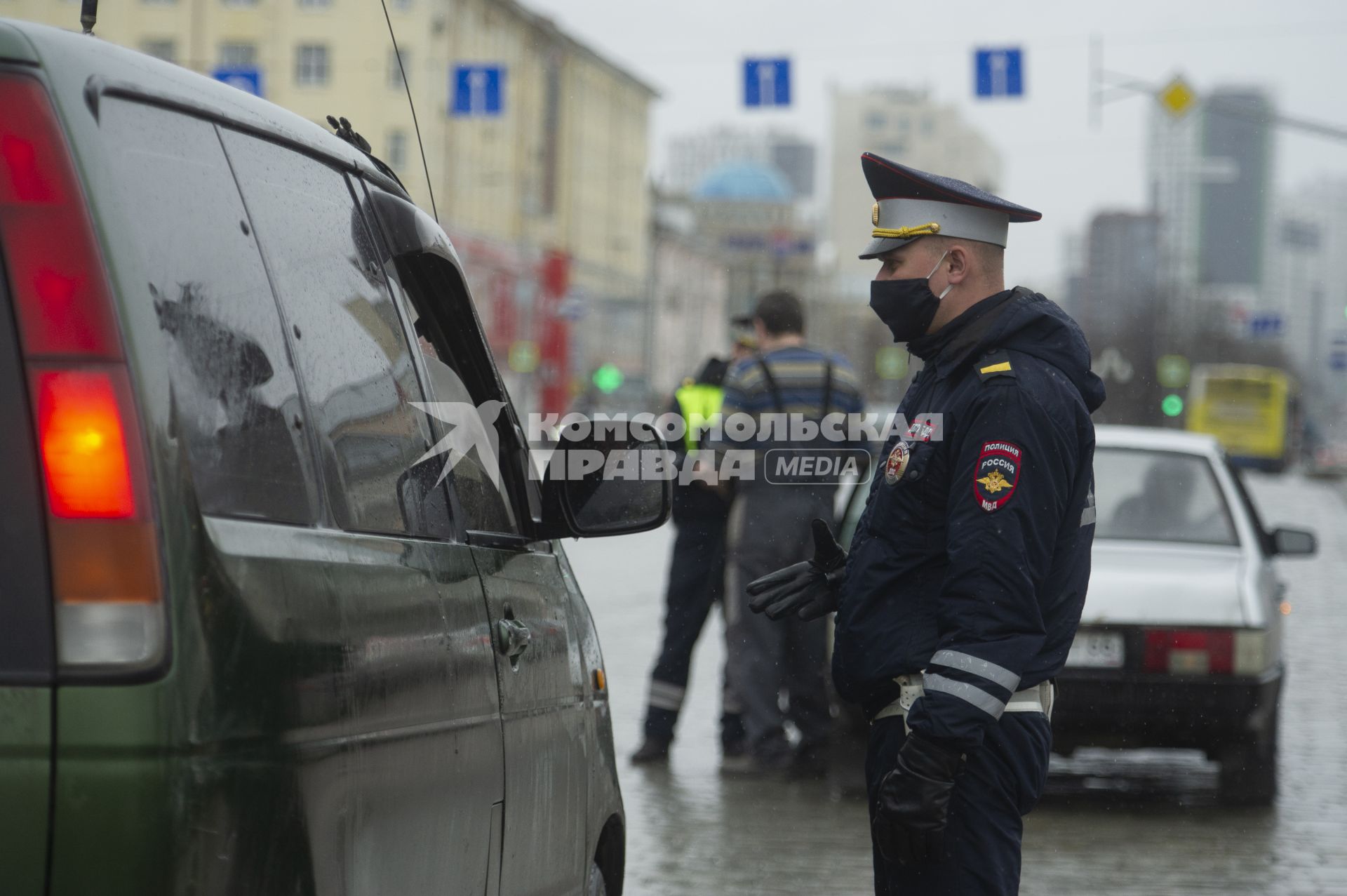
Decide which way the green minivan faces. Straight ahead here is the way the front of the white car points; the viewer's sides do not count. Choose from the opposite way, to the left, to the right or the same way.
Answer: the same way

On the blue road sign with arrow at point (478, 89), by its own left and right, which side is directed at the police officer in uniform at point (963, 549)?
front

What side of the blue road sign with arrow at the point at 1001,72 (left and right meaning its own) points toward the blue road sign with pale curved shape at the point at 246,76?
right

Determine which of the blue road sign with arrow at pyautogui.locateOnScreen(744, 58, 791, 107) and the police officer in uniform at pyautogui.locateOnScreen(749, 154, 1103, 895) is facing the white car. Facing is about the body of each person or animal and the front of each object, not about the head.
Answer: the blue road sign with arrow

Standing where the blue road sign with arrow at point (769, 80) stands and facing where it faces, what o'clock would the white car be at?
The white car is roughly at 12 o'clock from the blue road sign with arrow.

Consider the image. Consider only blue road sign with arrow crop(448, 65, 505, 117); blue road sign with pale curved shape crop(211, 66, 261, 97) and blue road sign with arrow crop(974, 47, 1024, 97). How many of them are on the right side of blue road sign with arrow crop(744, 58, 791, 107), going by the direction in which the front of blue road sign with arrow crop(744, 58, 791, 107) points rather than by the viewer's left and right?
2

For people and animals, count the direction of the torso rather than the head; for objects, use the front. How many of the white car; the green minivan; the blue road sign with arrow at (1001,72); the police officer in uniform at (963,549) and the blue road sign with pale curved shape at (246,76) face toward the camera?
2

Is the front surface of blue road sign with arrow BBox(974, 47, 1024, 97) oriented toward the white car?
yes

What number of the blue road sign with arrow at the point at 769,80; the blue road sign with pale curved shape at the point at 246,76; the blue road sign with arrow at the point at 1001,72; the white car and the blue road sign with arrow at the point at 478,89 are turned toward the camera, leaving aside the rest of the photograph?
4

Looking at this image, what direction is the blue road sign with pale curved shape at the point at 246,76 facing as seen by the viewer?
toward the camera

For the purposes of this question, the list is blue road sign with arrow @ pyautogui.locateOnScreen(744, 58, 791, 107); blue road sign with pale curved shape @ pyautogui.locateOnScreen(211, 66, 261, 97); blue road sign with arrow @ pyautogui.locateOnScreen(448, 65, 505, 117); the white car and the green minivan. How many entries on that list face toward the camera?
3

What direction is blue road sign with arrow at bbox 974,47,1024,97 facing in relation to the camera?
toward the camera

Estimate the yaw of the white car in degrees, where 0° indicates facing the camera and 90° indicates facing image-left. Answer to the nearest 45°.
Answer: approximately 180°

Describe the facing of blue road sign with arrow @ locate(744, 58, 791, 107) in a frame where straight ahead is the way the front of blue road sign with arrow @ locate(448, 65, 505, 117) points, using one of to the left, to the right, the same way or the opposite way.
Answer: the same way

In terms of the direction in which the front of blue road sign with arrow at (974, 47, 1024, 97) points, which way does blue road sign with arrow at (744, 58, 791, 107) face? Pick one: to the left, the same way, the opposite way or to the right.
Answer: the same way

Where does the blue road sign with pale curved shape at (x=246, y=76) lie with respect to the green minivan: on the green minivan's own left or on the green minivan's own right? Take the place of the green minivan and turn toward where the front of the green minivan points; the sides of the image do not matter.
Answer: on the green minivan's own left

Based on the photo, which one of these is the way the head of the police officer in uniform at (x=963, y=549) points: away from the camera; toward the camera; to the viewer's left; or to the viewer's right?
to the viewer's left

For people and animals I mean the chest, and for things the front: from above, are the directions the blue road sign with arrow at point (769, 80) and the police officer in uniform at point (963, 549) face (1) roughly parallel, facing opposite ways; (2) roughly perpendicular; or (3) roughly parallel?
roughly perpendicular

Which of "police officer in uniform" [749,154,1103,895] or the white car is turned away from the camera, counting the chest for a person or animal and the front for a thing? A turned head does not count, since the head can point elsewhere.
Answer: the white car

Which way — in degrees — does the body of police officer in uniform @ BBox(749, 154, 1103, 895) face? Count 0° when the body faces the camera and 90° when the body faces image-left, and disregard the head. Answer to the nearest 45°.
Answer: approximately 90°
